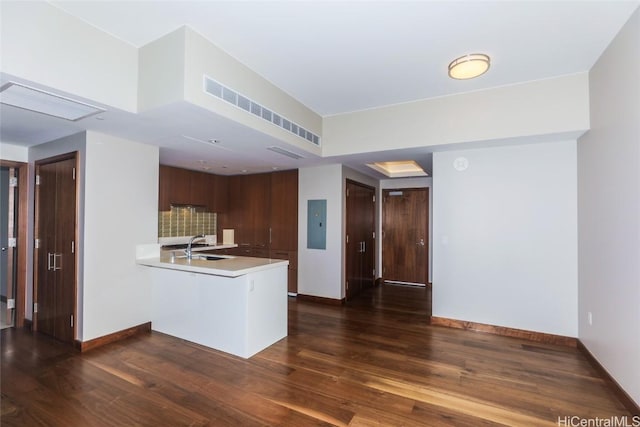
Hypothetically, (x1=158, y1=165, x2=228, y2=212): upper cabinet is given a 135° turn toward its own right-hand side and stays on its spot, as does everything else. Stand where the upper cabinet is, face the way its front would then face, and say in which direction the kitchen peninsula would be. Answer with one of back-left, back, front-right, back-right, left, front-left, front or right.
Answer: left

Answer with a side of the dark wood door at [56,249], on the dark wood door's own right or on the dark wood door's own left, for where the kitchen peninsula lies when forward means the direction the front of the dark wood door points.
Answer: on the dark wood door's own left

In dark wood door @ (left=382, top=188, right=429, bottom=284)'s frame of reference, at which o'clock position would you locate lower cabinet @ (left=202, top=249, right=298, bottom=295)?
The lower cabinet is roughly at 2 o'clock from the dark wood door.

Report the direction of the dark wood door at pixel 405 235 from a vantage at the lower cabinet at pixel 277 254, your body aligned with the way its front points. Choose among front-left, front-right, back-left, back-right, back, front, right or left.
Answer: back-left

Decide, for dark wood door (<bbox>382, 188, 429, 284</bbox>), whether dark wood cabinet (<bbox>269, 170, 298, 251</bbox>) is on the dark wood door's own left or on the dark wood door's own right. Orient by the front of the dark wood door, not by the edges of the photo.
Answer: on the dark wood door's own right

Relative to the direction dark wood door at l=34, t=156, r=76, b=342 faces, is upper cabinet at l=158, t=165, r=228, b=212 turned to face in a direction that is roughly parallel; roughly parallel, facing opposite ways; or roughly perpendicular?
roughly perpendicular

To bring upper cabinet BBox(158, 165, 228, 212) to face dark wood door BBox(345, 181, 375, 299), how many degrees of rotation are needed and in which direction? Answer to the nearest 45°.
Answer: approximately 45° to its left

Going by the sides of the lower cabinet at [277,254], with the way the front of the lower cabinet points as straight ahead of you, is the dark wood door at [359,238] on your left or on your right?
on your left
